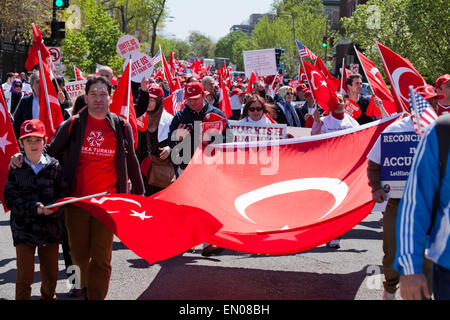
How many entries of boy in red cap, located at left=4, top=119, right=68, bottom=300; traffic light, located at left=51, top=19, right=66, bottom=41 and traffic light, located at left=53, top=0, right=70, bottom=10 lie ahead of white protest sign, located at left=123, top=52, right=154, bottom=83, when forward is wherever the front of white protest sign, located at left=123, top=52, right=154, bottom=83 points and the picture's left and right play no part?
1

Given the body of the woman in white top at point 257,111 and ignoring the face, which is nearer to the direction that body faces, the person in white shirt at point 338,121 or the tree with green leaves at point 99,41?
the person in white shirt

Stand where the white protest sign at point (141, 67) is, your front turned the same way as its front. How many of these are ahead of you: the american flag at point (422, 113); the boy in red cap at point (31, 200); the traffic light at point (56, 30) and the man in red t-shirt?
3

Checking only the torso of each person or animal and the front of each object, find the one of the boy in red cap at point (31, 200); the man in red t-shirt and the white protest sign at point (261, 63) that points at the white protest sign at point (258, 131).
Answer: the white protest sign at point (261, 63)

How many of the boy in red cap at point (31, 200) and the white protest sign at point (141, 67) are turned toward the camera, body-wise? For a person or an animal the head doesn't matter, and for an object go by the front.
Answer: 2

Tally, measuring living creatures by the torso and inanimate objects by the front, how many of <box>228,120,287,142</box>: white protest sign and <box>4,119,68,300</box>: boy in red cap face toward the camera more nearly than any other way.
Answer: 2

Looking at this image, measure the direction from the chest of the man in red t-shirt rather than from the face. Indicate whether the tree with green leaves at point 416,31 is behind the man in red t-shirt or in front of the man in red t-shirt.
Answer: behind
